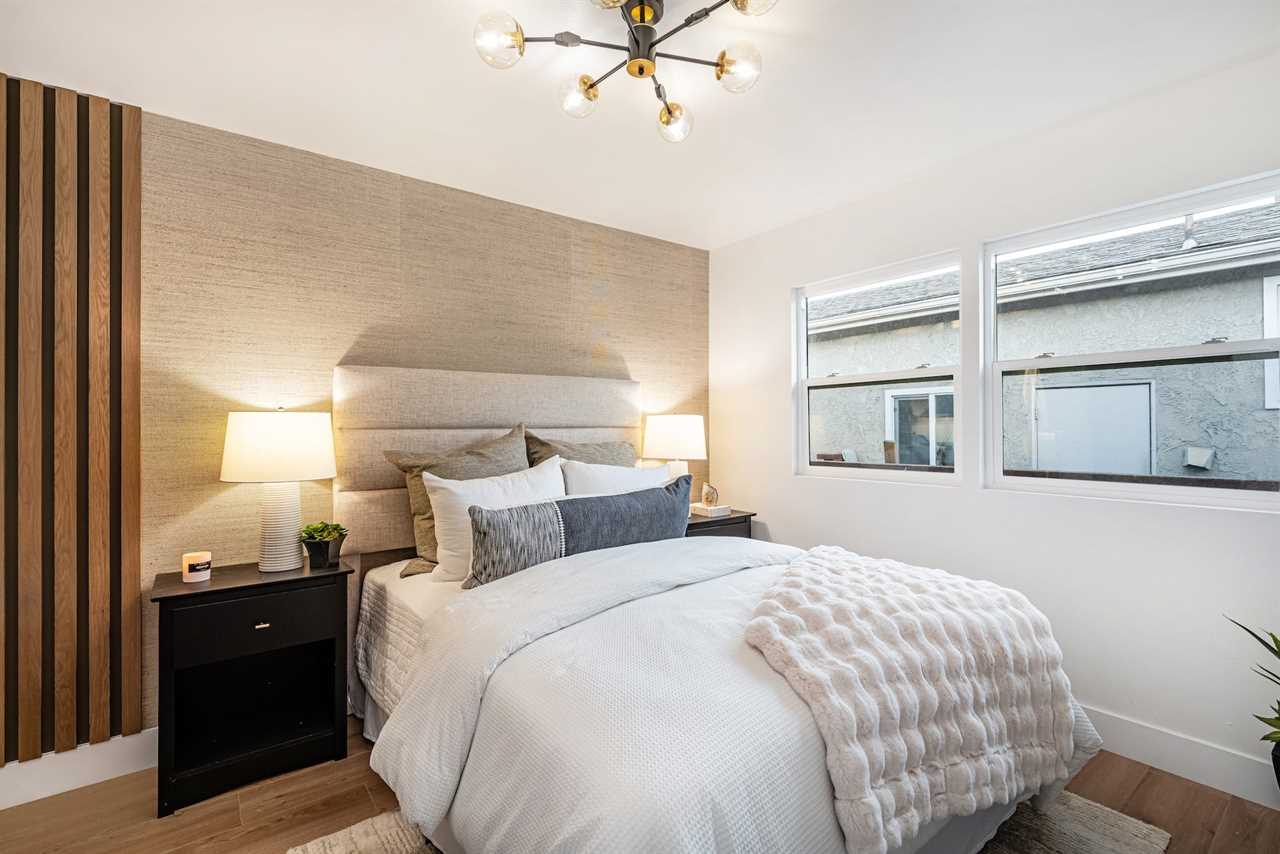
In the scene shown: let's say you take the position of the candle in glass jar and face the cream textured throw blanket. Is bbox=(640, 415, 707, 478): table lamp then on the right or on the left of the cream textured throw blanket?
left

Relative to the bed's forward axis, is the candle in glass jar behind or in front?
behind

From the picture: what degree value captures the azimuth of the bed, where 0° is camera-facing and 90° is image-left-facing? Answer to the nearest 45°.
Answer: approximately 315°

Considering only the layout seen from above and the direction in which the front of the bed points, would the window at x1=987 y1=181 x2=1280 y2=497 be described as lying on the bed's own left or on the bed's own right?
on the bed's own left

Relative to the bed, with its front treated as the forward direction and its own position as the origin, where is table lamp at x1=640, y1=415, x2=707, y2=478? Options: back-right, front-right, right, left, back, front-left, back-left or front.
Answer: back-left

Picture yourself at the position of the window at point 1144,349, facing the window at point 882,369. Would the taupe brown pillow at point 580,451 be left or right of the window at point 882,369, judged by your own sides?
left

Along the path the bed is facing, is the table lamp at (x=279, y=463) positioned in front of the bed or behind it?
behind

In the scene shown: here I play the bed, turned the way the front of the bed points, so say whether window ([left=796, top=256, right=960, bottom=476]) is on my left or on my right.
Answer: on my left

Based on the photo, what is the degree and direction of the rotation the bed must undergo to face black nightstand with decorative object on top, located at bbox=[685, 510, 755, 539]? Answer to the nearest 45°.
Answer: approximately 135° to its left
